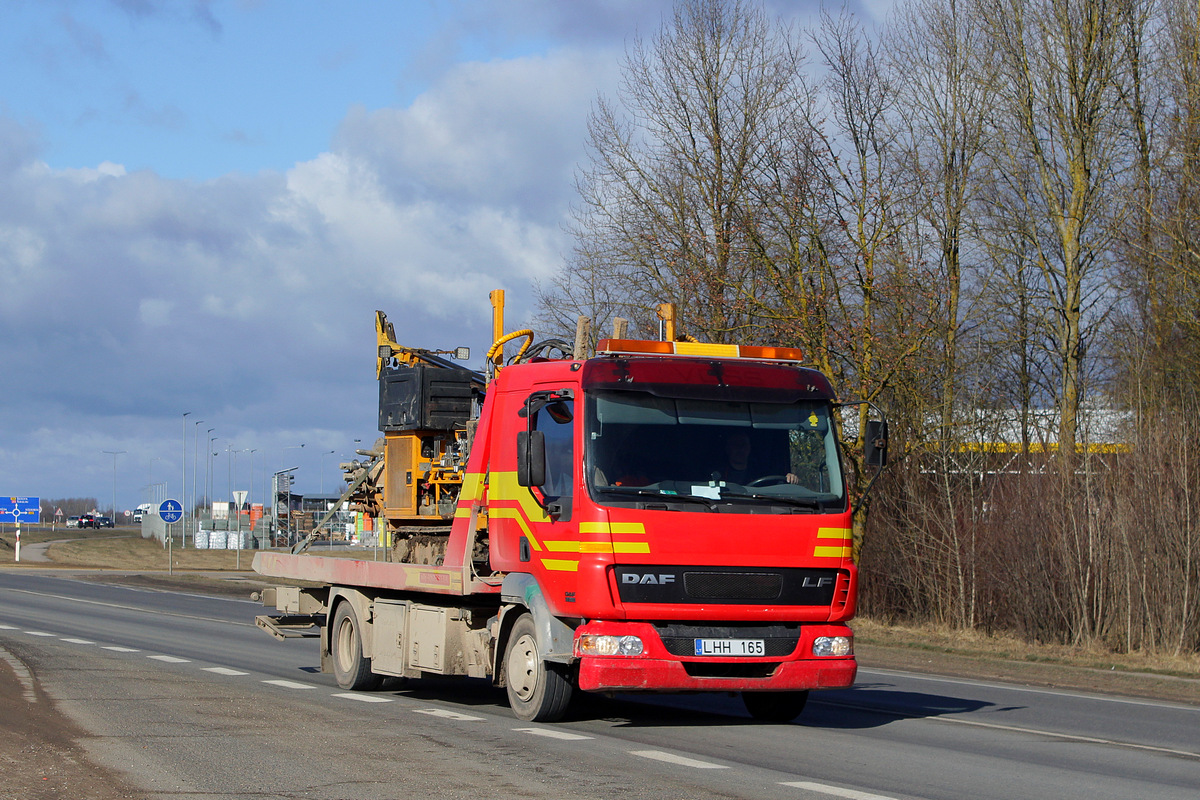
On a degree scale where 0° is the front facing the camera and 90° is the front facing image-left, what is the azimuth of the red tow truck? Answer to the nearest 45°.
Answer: approximately 315°

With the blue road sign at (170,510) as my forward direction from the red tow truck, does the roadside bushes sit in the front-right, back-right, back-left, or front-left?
front-right

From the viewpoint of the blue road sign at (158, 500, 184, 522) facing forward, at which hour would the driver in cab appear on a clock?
The driver in cab is roughly at 12 o'clock from the blue road sign.

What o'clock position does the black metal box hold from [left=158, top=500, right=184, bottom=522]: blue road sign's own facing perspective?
The black metal box is roughly at 12 o'clock from the blue road sign.

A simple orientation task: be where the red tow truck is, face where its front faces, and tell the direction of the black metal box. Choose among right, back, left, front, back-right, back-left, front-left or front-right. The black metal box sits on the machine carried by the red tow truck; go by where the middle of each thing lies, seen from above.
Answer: back

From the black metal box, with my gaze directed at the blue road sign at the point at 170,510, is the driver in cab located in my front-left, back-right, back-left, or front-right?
back-right

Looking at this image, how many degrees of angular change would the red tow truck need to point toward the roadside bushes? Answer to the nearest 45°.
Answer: approximately 90° to its left

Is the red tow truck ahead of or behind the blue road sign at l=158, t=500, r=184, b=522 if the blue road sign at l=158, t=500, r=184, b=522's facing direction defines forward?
ahead

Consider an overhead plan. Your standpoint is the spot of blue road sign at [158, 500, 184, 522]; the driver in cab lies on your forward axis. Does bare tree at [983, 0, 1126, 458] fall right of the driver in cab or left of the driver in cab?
left

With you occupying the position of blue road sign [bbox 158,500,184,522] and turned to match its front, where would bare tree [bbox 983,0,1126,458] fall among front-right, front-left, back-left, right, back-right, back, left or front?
front-left

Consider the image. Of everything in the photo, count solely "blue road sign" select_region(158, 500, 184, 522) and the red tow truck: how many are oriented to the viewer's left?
0

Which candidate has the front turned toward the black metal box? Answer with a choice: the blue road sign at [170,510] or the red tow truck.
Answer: the blue road sign

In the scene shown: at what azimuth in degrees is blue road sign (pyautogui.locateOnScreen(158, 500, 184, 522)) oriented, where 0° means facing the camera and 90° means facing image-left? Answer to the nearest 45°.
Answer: approximately 0°
